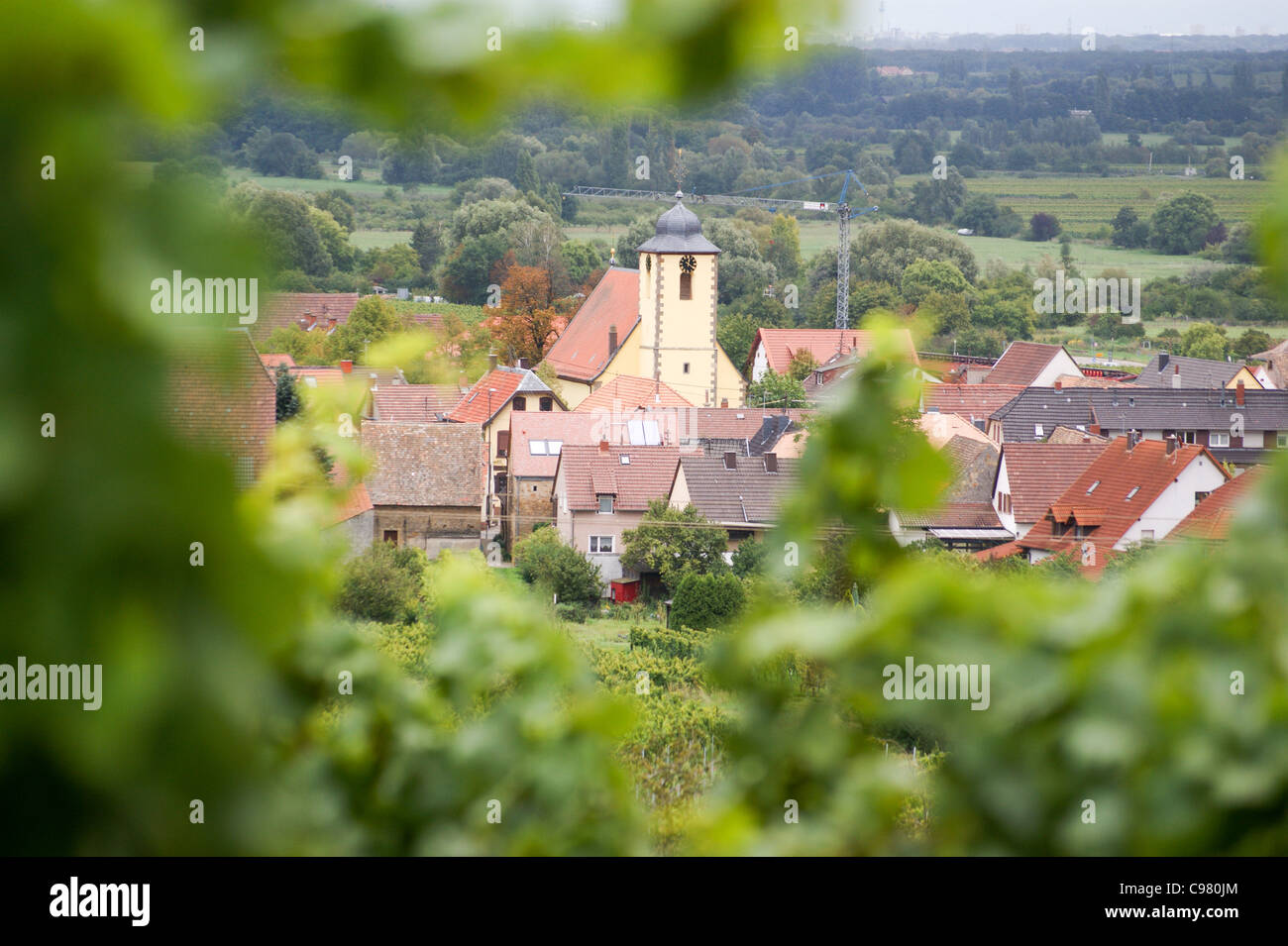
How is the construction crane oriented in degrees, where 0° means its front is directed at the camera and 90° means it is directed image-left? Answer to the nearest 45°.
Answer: approximately 90°

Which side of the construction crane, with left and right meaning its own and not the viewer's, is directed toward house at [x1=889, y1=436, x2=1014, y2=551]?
left

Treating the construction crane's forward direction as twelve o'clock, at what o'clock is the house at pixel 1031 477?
The house is roughly at 9 o'clock from the construction crane.

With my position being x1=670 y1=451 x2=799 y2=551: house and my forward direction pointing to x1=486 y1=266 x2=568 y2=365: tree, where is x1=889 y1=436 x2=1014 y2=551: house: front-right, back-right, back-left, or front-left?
back-right

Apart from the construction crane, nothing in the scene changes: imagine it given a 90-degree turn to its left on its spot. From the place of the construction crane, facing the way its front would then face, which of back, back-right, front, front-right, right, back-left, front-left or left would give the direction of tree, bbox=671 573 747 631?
front

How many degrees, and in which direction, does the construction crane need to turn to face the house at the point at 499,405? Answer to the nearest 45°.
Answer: approximately 90° to its left

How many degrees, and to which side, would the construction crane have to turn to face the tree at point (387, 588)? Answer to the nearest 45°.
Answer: approximately 90° to its left
